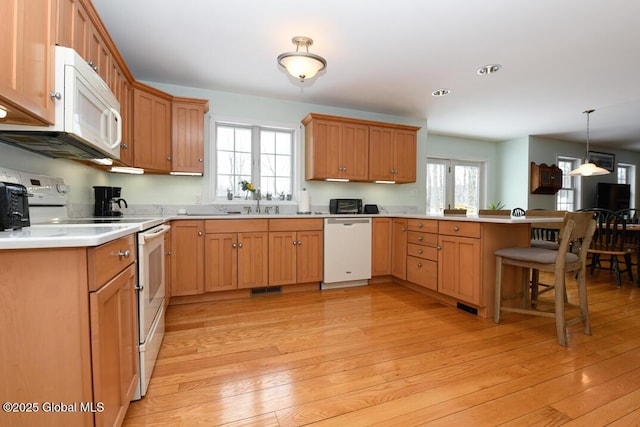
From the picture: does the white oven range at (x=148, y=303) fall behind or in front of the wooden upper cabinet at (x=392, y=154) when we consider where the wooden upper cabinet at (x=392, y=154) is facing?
in front

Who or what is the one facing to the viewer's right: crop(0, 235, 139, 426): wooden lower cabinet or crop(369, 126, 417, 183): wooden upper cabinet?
the wooden lower cabinet

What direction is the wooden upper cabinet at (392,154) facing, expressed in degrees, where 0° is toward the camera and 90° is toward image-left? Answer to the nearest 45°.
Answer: approximately 0°

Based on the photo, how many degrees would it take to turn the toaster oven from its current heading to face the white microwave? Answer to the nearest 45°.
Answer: approximately 45° to its right

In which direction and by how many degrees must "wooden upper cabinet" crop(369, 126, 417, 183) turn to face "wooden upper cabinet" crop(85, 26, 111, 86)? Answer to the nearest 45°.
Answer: approximately 45° to its right

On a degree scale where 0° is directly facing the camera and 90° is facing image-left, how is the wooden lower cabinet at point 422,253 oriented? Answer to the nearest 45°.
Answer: approximately 45°

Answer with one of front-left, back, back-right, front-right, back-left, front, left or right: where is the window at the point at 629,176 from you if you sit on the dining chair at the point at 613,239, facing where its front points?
front-left

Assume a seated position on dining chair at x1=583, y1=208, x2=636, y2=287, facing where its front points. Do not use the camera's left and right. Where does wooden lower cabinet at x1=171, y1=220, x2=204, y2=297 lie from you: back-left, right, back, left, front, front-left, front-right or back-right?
back

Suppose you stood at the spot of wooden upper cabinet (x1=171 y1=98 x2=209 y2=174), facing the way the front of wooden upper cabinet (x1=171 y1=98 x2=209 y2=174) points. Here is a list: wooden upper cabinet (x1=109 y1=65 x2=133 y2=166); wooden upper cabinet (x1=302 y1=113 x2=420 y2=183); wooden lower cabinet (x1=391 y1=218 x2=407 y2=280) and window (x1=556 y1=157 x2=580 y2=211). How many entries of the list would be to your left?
3

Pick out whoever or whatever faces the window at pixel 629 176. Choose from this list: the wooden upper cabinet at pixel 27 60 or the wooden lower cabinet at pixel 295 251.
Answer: the wooden upper cabinet

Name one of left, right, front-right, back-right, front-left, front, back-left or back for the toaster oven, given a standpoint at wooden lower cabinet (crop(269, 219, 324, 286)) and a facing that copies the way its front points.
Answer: back-left

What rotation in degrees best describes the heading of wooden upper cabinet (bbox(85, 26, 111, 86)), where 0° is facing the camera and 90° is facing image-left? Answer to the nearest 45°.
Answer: approximately 270°

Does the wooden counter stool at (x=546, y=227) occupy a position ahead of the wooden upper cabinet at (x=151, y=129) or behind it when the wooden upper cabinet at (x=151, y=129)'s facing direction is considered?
ahead

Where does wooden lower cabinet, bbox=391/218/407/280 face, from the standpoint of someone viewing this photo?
facing the viewer and to the left of the viewer

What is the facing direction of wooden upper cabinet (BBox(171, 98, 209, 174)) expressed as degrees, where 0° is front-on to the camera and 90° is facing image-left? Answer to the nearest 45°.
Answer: approximately 0°

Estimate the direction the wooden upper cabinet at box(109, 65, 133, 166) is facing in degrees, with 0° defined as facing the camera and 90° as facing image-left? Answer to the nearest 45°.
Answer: approximately 270°
